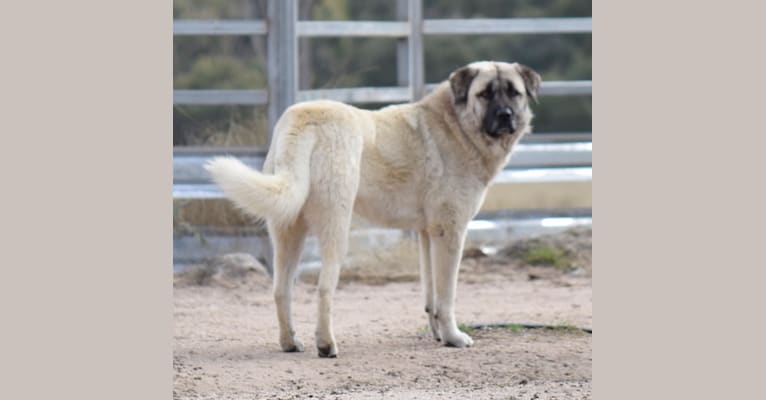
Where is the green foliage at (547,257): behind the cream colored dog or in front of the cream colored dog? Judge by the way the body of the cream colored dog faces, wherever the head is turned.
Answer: in front

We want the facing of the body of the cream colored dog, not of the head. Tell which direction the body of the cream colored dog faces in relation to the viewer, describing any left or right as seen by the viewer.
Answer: facing away from the viewer and to the right of the viewer

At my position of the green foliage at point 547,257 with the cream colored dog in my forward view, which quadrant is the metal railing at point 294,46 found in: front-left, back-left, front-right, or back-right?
front-right

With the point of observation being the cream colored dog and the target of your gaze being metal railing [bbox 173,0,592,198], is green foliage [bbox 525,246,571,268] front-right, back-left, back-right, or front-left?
front-right

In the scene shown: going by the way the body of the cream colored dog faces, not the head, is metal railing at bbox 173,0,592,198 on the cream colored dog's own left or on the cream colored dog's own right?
on the cream colored dog's own left
